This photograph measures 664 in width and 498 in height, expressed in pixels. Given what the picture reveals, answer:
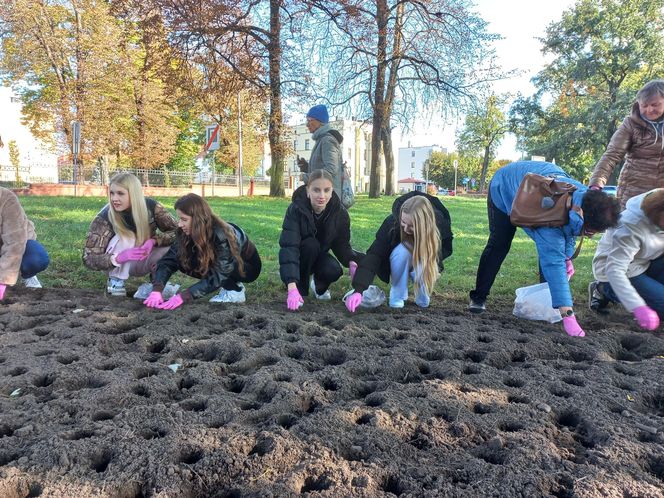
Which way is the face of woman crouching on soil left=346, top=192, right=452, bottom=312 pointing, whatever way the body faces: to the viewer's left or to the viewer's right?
to the viewer's left

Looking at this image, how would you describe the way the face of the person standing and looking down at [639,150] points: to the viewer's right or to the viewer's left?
to the viewer's left

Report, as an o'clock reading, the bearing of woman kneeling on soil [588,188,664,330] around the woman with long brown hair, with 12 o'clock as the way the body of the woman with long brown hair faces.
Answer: The woman kneeling on soil is roughly at 8 o'clock from the woman with long brown hair.

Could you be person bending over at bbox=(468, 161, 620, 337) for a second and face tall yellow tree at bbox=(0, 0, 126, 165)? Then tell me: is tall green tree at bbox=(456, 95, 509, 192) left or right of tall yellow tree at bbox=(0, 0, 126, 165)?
right

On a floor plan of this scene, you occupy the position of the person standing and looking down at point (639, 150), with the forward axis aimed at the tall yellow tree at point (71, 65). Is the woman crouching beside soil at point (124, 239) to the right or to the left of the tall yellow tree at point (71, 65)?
left
